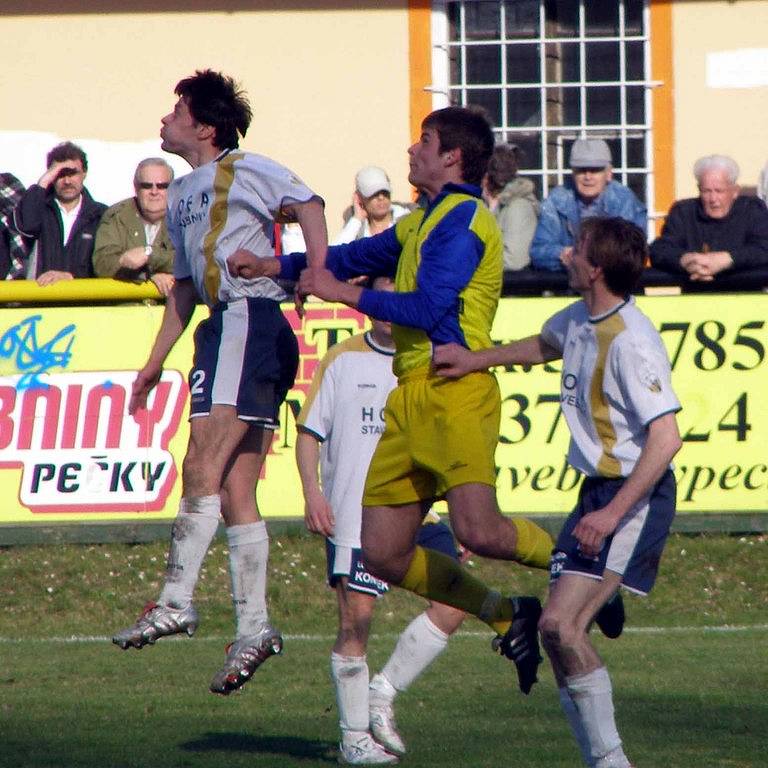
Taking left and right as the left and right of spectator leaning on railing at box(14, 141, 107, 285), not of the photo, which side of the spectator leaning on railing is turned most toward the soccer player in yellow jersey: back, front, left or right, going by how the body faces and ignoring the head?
front

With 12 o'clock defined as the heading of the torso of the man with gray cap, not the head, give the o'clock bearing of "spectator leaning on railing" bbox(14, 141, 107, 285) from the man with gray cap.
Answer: The spectator leaning on railing is roughly at 3 o'clock from the man with gray cap.

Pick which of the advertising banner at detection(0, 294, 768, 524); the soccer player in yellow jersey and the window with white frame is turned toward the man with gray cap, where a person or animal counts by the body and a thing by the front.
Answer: the window with white frame

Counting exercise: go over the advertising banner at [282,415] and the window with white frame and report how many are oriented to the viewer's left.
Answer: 0

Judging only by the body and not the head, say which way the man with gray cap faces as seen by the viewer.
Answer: toward the camera

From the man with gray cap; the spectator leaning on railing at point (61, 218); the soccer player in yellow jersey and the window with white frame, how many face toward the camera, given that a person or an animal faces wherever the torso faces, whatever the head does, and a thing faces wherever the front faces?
3

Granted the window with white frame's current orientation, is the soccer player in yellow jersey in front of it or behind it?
in front

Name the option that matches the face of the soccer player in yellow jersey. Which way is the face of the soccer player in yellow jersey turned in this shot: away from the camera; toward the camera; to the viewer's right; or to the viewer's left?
to the viewer's left

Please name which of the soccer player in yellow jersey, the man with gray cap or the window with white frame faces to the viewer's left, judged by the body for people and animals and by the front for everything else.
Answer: the soccer player in yellow jersey

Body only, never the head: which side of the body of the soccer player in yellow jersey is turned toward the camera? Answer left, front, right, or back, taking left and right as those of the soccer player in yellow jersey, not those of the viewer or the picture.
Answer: left

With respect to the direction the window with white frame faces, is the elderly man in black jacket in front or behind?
in front

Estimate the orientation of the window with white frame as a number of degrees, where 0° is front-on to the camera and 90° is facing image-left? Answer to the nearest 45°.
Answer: approximately 0°

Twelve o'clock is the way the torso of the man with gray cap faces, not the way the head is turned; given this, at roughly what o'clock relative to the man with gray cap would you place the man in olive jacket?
The man in olive jacket is roughly at 3 o'clock from the man with gray cap.

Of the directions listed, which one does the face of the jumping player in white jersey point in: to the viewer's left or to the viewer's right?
to the viewer's left

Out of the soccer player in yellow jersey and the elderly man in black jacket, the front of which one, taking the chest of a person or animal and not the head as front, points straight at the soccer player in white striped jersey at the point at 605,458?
the elderly man in black jacket
